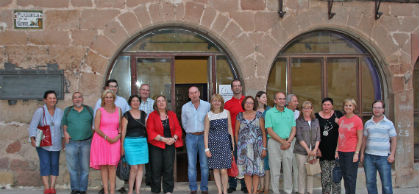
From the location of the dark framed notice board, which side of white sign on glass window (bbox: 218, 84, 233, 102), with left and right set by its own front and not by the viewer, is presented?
right

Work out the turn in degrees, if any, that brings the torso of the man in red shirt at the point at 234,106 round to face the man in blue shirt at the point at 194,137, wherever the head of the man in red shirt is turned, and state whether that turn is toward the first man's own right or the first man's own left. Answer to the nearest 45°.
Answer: approximately 45° to the first man's own right

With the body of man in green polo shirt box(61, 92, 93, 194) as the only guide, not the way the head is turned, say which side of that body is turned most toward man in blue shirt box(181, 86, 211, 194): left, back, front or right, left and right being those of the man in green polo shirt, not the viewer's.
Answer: left

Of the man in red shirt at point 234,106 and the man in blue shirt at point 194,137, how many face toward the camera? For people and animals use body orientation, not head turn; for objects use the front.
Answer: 2

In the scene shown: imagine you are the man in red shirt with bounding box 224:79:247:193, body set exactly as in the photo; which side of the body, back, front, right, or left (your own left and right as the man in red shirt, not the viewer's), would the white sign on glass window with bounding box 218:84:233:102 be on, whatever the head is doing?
back

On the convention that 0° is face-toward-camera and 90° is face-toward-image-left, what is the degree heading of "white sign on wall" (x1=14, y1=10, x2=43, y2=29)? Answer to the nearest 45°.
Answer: approximately 0°

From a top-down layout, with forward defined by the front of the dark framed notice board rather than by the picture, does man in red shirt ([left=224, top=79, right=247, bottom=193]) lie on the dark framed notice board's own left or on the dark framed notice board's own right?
on the dark framed notice board's own left

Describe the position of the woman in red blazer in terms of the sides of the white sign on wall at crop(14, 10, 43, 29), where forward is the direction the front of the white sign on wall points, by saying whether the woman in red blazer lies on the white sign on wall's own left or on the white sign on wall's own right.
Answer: on the white sign on wall's own left

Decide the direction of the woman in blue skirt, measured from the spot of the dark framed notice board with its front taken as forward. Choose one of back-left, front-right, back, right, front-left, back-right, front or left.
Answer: front-left

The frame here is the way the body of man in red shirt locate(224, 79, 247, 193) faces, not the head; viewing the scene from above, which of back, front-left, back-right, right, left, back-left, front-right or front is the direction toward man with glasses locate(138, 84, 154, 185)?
right

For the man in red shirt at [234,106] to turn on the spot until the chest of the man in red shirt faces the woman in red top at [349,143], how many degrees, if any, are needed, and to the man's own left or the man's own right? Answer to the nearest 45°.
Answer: approximately 90° to the man's own left

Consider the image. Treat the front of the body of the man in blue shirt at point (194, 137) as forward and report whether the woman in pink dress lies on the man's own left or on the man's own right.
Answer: on the man's own right
